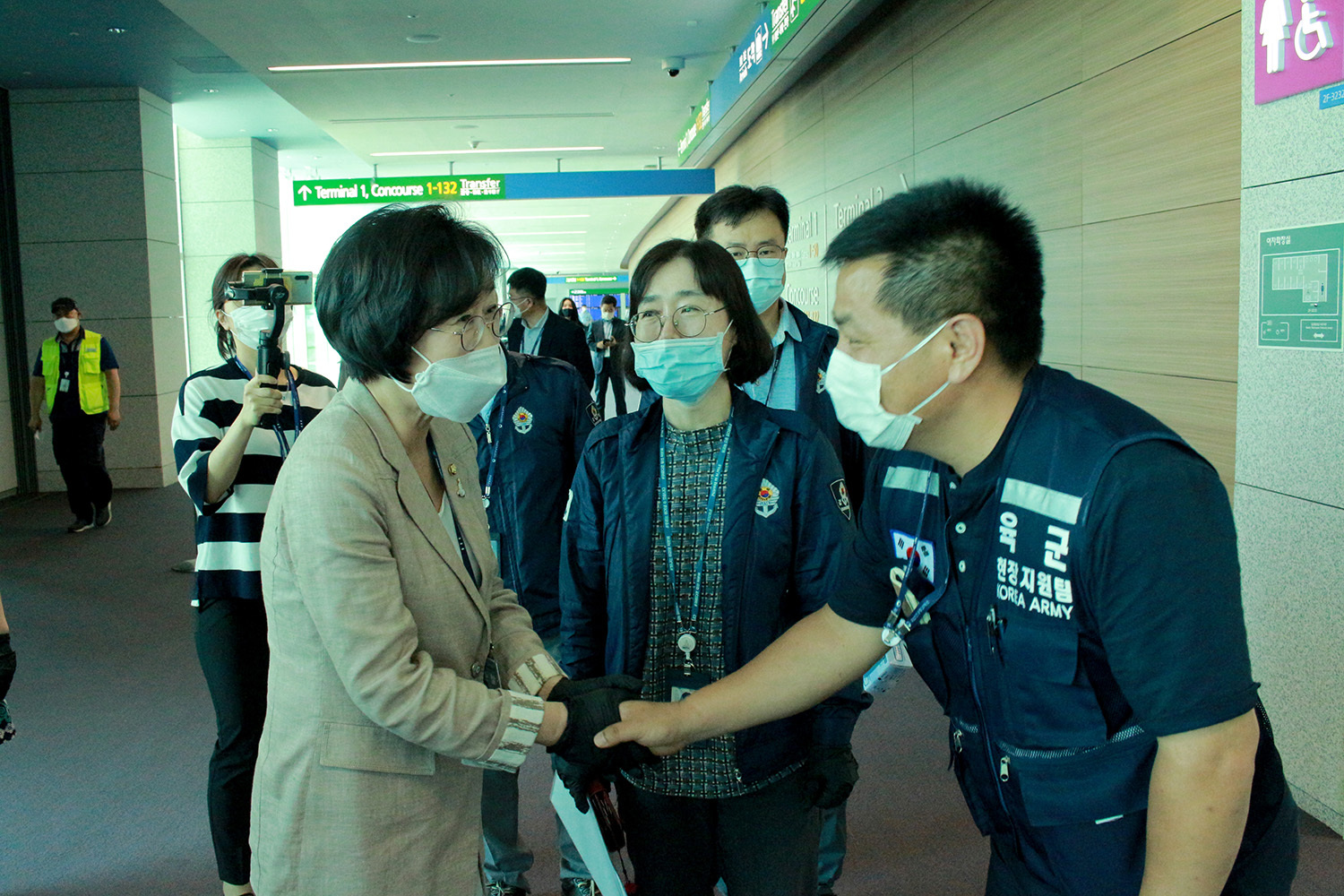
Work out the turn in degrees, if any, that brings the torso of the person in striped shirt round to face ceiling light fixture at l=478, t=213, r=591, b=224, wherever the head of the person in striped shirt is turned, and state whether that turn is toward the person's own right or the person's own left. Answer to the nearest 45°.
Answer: approximately 135° to the person's own left

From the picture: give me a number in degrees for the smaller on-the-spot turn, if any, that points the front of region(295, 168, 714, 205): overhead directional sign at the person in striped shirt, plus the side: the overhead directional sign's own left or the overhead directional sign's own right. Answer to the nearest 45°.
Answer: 0° — it already faces them

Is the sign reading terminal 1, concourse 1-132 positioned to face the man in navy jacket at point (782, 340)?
yes

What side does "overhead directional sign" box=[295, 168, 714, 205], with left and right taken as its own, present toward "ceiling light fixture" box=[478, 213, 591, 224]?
back

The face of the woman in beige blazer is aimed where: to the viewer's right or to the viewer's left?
to the viewer's right

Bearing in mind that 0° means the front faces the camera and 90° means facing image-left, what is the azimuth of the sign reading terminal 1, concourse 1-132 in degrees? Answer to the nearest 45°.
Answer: approximately 0°

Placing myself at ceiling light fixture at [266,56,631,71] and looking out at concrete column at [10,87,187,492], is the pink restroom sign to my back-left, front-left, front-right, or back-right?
back-left

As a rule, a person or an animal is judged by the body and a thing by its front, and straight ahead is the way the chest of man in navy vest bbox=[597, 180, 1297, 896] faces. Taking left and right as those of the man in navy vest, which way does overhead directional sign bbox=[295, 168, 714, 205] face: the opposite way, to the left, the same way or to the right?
to the left

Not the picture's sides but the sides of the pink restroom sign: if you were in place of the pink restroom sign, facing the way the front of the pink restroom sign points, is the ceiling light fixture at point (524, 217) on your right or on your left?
on your right

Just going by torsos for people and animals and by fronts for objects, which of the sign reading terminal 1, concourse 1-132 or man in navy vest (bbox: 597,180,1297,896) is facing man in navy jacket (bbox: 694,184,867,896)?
the sign reading terminal 1, concourse 1-132
